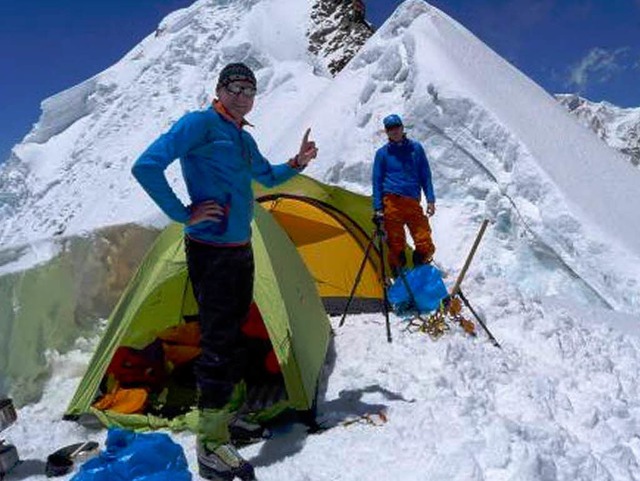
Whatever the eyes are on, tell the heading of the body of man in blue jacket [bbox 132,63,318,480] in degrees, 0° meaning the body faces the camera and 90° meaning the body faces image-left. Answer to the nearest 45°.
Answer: approximately 315°

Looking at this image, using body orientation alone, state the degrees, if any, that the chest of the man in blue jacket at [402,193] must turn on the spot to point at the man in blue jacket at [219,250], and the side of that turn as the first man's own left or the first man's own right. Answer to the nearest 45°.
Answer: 0° — they already face them

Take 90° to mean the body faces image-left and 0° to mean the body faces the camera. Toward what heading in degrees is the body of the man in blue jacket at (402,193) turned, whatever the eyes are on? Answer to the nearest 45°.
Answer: approximately 0°
